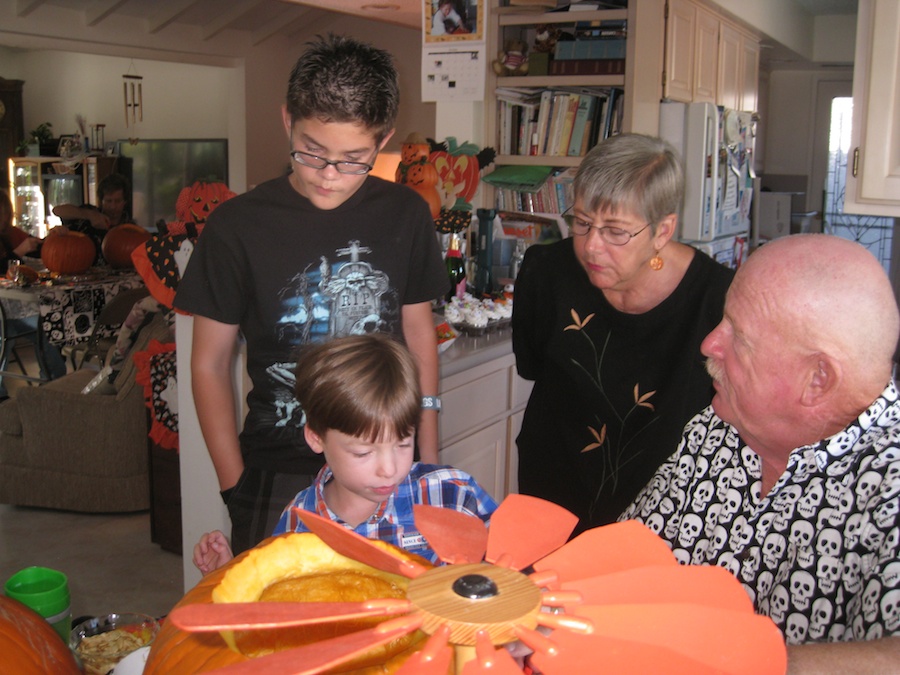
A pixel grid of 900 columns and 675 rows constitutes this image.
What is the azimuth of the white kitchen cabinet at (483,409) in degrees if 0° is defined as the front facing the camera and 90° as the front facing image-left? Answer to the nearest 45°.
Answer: approximately 315°

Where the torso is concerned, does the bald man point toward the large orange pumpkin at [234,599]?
yes

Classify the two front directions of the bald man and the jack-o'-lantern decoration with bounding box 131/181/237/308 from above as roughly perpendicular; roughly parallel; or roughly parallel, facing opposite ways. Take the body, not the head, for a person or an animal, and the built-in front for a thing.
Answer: roughly perpendicular

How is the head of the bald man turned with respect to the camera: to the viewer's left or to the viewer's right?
to the viewer's left
